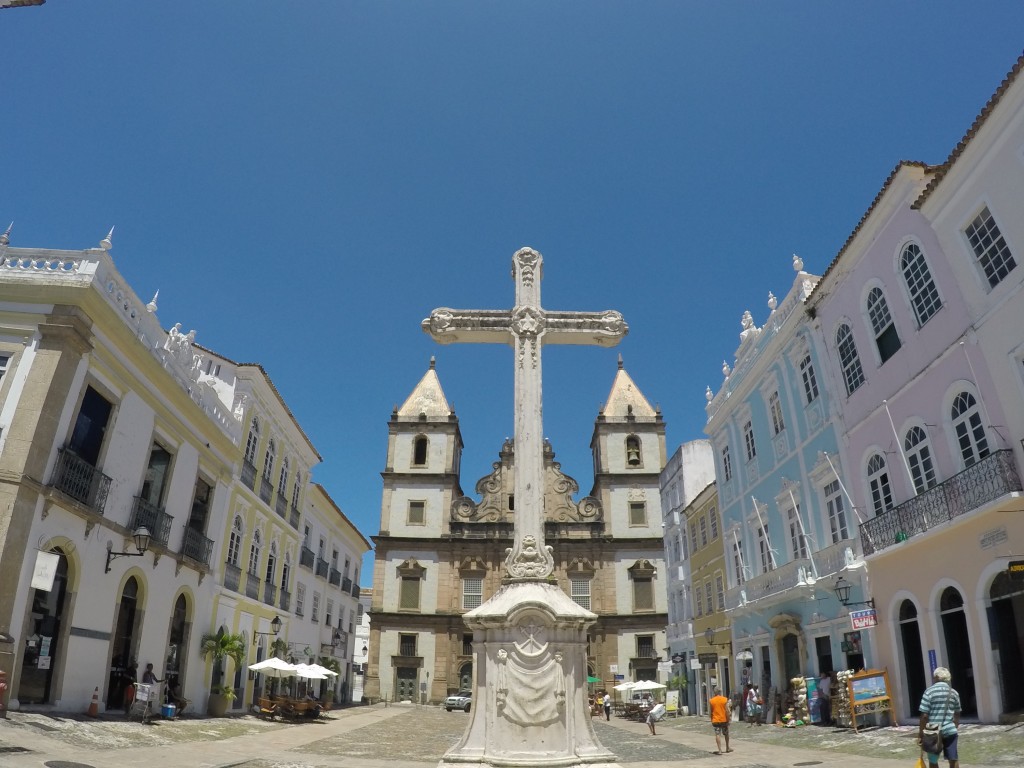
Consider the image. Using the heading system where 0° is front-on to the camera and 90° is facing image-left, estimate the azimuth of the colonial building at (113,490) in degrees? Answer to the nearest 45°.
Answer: approximately 315°

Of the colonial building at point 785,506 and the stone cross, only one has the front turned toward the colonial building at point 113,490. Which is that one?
the colonial building at point 785,506

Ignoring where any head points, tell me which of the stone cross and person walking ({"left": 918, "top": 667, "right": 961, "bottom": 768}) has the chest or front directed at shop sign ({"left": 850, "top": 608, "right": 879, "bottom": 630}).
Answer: the person walking

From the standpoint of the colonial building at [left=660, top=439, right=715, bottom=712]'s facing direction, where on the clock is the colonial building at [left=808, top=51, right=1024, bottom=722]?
the colonial building at [left=808, top=51, right=1024, bottom=722] is roughly at 10 o'clock from the colonial building at [left=660, top=439, right=715, bottom=712].

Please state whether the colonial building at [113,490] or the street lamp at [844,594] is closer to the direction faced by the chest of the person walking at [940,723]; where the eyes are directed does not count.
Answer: the street lamp

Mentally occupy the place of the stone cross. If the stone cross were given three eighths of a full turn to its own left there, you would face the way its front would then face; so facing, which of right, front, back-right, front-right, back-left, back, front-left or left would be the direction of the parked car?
front-left

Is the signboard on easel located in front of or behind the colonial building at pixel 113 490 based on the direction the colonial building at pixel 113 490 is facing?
in front

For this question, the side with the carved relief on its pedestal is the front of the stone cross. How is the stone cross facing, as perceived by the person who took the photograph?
facing the viewer

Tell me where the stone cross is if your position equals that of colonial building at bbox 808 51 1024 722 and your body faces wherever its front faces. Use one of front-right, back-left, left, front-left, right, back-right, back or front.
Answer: front

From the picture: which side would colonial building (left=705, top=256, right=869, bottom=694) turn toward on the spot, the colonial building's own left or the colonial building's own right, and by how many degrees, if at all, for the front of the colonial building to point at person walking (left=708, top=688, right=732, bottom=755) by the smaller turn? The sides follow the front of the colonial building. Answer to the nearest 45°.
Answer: approximately 45° to the colonial building's own left

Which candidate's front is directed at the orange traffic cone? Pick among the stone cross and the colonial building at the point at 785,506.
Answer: the colonial building

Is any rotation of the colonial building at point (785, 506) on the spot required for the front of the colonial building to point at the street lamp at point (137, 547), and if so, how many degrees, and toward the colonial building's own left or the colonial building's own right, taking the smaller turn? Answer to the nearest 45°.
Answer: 0° — it already faces it

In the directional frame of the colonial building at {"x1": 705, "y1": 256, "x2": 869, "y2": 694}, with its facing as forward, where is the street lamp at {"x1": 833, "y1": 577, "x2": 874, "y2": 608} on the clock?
The street lamp is roughly at 10 o'clock from the colonial building.

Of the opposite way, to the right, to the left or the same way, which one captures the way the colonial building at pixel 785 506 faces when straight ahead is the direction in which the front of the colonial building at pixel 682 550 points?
the same way

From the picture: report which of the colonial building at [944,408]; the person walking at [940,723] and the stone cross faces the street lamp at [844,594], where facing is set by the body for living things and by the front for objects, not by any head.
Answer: the person walking

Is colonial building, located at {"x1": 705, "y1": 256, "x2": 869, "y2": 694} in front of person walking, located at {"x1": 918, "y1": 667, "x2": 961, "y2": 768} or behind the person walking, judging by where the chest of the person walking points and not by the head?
in front
